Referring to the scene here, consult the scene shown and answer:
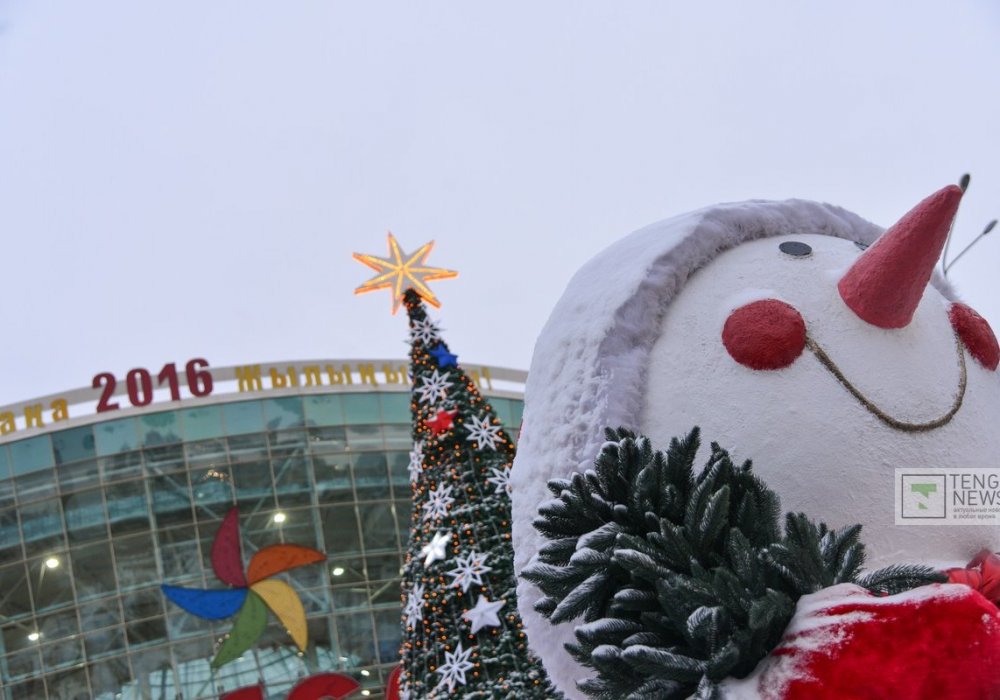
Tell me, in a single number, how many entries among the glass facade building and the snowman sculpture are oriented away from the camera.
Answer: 0

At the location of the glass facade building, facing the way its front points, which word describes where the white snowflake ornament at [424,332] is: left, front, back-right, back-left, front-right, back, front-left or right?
front

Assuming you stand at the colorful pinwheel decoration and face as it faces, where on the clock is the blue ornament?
The blue ornament is roughly at 12 o'clock from the colorful pinwheel decoration.

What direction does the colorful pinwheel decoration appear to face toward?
toward the camera

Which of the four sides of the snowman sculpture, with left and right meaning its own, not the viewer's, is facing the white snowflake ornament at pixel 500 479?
back

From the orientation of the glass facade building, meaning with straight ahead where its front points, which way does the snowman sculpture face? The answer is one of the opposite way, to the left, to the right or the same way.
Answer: the same way

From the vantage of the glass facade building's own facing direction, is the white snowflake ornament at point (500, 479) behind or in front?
in front

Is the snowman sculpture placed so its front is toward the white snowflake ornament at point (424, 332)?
no

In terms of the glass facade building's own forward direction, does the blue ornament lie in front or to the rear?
in front

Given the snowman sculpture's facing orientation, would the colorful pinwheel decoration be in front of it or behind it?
behind

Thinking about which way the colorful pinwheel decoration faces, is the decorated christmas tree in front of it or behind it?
in front

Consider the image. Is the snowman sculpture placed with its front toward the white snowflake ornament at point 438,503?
no

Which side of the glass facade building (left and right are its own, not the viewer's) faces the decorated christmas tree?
front

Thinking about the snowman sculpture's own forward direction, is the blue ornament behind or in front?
behind

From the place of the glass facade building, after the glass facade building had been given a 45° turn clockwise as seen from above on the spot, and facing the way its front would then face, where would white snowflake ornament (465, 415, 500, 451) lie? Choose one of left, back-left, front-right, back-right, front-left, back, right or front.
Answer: front-left

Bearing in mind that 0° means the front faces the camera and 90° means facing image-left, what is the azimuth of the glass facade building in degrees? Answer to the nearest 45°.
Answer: approximately 0°

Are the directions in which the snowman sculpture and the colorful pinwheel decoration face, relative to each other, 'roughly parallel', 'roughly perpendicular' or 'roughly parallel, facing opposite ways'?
roughly parallel
